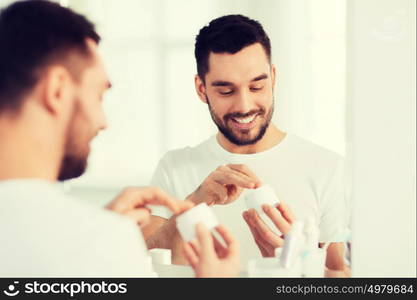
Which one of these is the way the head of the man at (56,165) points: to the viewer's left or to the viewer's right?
to the viewer's right

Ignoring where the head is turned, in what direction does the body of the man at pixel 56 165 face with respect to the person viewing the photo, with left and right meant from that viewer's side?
facing away from the viewer and to the right of the viewer
